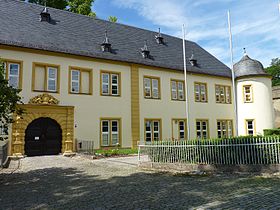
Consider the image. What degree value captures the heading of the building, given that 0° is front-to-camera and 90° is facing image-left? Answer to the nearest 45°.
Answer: approximately 315°

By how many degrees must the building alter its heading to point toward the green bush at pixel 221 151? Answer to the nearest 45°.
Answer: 0° — it already faces it

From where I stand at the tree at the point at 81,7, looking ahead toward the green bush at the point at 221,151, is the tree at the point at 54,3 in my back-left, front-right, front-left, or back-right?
back-right

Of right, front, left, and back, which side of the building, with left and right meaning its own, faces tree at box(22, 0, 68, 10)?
back
